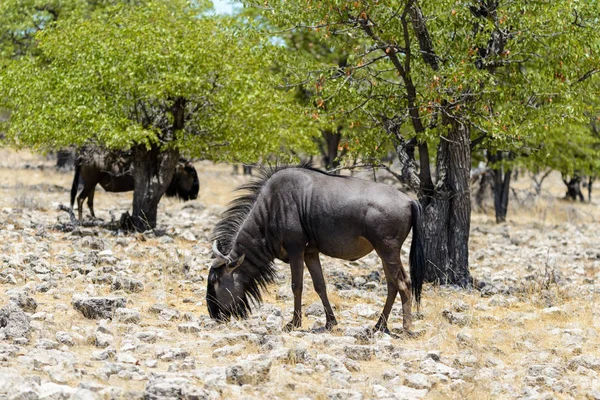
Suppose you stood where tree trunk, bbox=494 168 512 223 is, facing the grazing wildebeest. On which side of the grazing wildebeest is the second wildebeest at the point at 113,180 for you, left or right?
right

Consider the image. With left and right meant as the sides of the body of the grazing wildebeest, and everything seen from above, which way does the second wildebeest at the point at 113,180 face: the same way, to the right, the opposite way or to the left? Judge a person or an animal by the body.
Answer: the opposite way

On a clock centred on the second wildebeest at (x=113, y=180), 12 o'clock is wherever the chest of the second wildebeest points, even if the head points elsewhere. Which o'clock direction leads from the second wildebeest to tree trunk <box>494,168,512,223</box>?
The tree trunk is roughly at 11 o'clock from the second wildebeest.

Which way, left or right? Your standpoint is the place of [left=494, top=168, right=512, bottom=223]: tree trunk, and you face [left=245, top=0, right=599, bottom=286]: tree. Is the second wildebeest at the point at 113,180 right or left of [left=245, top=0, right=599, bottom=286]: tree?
right

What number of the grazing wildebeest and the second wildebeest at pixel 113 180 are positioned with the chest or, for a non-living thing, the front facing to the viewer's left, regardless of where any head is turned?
1

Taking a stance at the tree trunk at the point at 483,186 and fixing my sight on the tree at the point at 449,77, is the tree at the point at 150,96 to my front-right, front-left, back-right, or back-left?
front-right

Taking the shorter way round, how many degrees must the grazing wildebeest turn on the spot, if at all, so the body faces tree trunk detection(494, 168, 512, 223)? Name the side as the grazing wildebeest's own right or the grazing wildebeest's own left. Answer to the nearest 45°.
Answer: approximately 90° to the grazing wildebeest's own right

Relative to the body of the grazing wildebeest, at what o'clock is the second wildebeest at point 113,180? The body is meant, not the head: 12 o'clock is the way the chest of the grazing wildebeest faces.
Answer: The second wildebeest is roughly at 2 o'clock from the grazing wildebeest.

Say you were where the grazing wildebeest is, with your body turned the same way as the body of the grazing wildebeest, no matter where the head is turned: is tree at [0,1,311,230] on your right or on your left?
on your right

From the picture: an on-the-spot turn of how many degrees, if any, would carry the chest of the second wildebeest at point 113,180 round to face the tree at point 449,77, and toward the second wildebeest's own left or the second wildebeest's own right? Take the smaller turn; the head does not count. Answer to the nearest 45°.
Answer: approximately 45° to the second wildebeest's own right

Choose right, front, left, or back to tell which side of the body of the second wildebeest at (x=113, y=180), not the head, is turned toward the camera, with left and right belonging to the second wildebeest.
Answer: right

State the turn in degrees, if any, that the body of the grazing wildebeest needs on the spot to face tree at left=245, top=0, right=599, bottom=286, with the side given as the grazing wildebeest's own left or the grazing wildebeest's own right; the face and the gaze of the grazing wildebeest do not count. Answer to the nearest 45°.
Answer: approximately 135° to the grazing wildebeest's own right

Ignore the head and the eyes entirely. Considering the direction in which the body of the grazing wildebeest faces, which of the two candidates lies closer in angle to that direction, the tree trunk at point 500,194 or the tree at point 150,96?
the tree

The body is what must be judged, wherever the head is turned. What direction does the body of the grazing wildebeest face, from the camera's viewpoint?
to the viewer's left
